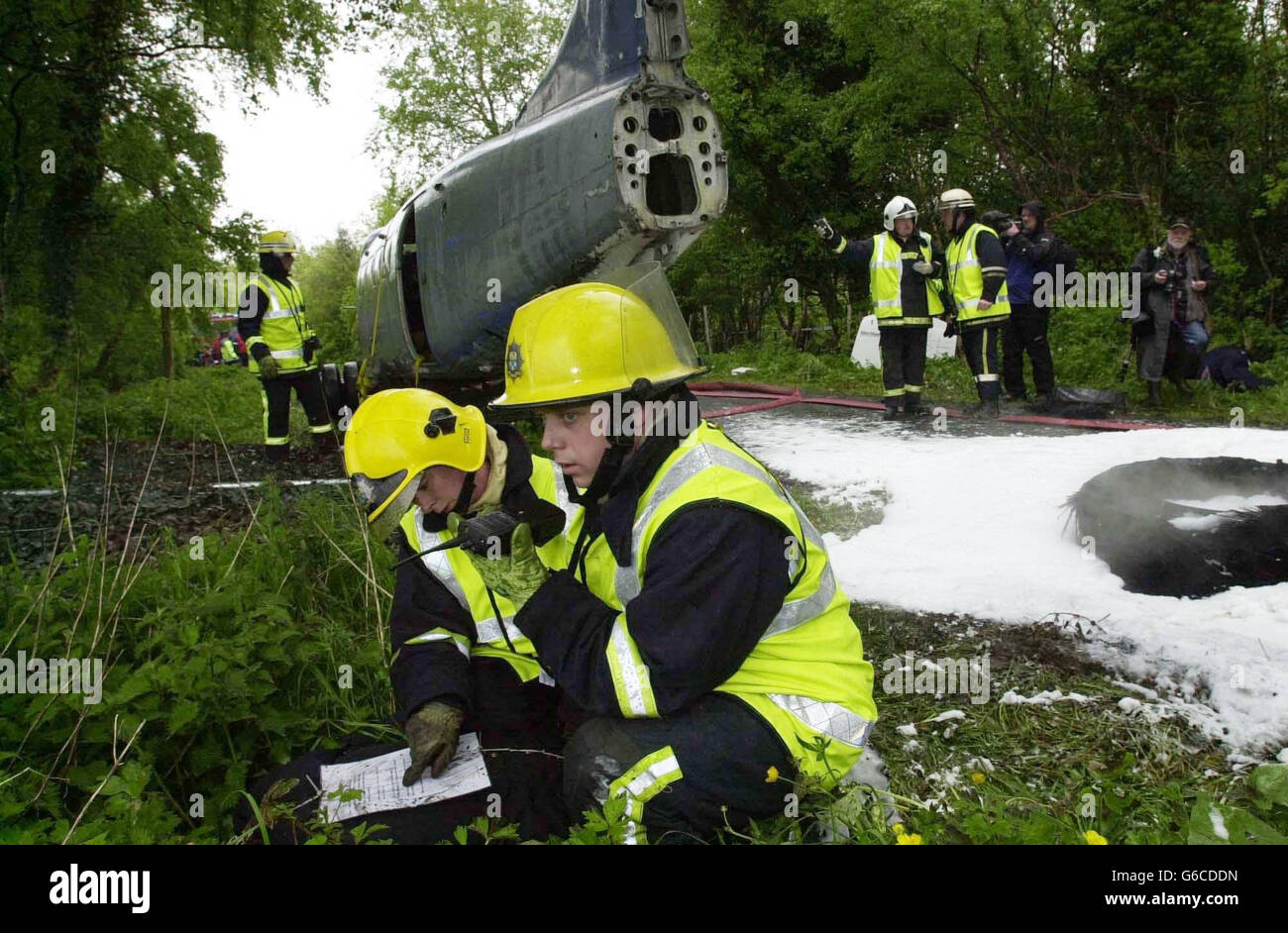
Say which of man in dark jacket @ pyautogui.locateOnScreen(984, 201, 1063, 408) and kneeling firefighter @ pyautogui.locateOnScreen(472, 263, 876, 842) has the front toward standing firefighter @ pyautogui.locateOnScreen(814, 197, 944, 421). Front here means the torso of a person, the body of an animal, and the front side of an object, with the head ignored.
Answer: the man in dark jacket

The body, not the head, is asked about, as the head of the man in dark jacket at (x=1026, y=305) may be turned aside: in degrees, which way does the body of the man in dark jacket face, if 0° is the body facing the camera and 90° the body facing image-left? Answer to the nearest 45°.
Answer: approximately 45°

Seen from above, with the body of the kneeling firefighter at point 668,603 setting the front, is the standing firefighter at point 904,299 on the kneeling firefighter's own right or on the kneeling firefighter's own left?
on the kneeling firefighter's own right

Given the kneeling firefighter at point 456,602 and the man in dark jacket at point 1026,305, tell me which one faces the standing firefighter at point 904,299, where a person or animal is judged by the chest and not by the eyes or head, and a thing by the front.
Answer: the man in dark jacket

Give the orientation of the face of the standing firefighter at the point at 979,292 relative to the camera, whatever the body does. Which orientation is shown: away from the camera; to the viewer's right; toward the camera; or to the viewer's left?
to the viewer's left

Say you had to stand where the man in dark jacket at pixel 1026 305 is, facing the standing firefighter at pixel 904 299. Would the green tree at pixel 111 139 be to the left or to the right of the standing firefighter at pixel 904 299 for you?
right

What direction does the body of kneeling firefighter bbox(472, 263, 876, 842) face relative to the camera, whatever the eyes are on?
to the viewer's left

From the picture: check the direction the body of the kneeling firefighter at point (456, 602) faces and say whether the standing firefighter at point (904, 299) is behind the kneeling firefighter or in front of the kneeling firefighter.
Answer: behind
